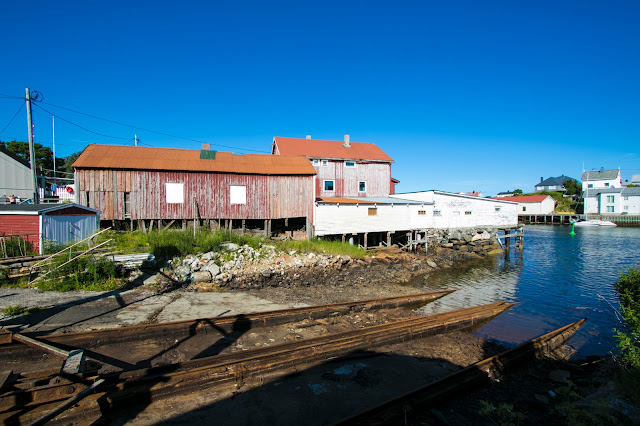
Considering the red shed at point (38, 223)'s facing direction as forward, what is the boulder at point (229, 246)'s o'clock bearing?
The boulder is roughly at 11 o'clock from the red shed.

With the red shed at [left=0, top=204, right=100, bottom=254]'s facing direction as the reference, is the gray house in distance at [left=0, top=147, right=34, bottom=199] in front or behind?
behind

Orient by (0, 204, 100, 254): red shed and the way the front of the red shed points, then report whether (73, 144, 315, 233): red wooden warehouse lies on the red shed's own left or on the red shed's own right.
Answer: on the red shed's own left

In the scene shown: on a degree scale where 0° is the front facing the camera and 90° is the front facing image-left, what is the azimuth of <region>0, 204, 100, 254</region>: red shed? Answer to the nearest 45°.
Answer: approximately 315°

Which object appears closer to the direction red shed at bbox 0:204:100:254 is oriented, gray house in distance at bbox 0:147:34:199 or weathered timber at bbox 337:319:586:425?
the weathered timber

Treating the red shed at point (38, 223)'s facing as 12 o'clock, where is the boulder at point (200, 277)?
The boulder is roughly at 12 o'clock from the red shed.

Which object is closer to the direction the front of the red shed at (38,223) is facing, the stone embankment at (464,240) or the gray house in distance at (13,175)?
the stone embankment

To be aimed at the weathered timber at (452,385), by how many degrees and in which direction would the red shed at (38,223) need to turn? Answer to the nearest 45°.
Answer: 0° — it already faces it

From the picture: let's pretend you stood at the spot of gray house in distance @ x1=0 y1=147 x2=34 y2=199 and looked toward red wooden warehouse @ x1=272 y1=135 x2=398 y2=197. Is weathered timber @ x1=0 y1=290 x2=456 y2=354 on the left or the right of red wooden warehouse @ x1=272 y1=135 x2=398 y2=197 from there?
right

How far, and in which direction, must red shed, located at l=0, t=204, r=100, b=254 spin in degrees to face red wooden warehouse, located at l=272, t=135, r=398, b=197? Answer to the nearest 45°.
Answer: approximately 45° to its left
